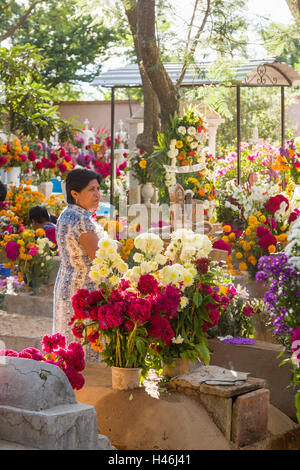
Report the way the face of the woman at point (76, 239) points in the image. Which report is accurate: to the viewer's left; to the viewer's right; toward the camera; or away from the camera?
to the viewer's right

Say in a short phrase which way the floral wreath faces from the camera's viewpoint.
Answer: facing the viewer and to the right of the viewer

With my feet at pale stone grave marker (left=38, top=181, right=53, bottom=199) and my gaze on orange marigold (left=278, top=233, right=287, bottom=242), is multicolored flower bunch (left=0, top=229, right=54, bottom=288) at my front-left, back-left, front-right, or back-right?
front-right

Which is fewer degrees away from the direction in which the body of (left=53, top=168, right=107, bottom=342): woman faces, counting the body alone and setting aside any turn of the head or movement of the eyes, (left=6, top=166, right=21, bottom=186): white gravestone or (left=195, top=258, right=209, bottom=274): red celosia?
the red celosia

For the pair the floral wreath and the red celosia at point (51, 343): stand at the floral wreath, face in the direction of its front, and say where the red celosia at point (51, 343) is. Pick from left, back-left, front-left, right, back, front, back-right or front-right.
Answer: front-right

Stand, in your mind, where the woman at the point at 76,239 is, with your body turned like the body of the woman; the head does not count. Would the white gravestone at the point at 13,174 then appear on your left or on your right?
on your left

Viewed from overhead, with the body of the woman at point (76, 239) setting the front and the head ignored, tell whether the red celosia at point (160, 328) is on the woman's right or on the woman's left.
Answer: on the woman's right

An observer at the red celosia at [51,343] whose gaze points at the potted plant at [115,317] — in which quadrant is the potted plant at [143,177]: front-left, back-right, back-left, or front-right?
front-left

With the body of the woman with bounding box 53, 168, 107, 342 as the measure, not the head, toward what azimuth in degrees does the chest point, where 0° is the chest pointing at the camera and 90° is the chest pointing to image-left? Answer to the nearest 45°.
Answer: approximately 270°

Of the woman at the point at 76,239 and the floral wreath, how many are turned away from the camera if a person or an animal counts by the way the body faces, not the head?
0

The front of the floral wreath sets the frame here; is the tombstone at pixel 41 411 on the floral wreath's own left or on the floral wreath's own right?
on the floral wreath's own right

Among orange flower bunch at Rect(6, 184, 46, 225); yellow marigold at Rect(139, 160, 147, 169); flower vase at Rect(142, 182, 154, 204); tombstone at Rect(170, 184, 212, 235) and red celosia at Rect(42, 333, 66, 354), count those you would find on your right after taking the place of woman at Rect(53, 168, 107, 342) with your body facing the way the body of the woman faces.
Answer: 1

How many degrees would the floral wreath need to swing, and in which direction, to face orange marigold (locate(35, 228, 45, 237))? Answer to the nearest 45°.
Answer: approximately 90° to its right

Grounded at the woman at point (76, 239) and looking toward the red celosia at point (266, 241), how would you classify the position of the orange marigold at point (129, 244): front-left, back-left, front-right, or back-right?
front-left
